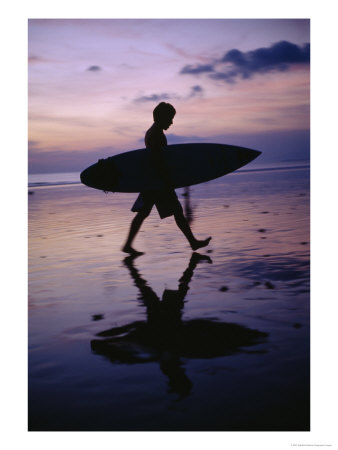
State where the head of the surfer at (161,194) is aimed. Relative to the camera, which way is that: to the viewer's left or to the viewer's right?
to the viewer's right

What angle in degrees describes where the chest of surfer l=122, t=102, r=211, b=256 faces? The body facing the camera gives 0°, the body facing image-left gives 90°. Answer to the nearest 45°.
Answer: approximately 270°
